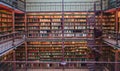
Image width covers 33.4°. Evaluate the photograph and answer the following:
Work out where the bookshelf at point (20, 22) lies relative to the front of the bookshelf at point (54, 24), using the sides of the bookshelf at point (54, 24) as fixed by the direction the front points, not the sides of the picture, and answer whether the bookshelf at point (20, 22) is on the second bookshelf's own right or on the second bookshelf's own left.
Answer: on the second bookshelf's own right

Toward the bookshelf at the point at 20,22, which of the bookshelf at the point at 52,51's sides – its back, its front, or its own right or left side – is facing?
right

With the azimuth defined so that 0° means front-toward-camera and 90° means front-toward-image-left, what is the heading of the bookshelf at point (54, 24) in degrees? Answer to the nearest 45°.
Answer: approximately 0°

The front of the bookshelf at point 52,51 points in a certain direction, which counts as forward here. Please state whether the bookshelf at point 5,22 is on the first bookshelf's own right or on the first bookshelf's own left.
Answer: on the first bookshelf's own right

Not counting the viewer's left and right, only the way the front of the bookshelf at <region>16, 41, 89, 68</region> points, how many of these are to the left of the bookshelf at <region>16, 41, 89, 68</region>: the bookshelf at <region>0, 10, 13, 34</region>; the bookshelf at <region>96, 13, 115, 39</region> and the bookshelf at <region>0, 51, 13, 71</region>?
1

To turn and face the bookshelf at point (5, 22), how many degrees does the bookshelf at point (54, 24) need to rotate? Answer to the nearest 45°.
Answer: approximately 45° to its right

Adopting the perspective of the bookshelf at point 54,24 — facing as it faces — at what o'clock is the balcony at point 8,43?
The balcony is roughly at 1 o'clock from the bookshelf.

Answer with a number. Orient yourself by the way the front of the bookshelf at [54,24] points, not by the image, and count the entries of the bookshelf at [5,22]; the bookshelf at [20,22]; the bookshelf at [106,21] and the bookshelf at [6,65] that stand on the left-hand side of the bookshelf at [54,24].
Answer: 1

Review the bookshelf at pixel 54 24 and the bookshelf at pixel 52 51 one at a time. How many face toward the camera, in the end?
2

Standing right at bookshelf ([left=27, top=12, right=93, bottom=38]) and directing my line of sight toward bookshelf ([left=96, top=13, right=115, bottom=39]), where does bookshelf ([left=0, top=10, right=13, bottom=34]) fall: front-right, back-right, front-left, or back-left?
back-right

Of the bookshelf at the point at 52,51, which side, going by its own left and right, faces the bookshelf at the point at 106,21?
left

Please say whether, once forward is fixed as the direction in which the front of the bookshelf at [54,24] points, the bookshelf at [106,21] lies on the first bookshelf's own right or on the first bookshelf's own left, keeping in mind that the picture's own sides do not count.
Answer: on the first bookshelf's own left
